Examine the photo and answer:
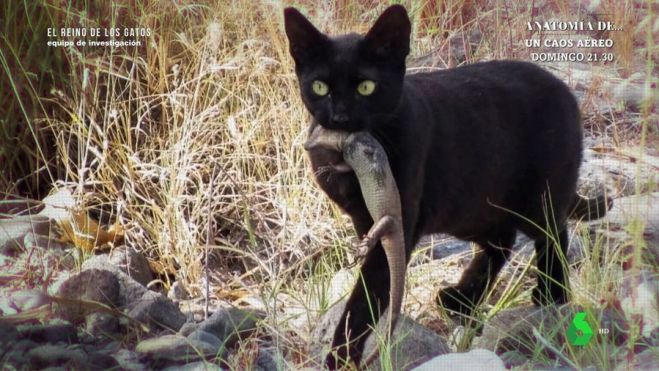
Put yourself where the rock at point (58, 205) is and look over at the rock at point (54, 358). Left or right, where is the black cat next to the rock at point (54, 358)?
left

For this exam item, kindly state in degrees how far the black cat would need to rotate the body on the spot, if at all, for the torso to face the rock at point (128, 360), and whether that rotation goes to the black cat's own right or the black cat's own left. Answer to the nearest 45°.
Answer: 0° — it already faces it

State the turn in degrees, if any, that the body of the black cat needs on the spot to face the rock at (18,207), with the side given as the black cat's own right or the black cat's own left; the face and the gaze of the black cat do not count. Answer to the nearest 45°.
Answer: approximately 45° to the black cat's own right

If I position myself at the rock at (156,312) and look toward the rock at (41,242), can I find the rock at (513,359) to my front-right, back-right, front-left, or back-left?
back-right

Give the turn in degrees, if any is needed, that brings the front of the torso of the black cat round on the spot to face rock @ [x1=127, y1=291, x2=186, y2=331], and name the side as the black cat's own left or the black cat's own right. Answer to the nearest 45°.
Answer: approximately 45° to the black cat's own right

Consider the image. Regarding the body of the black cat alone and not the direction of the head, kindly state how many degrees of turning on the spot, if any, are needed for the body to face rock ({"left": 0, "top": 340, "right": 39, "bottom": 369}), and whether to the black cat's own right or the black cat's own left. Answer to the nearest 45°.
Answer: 0° — it already faces it

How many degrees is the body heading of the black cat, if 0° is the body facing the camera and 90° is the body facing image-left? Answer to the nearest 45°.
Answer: approximately 45°

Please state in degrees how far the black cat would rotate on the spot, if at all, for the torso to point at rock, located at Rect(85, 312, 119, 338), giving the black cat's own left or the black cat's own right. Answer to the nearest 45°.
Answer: approximately 45° to the black cat's own right

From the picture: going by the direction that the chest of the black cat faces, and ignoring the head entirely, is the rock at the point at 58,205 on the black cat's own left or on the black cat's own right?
on the black cat's own right

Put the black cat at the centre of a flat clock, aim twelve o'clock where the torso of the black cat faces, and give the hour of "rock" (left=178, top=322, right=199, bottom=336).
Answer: The rock is roughly at 1 o'clock from the black cat.

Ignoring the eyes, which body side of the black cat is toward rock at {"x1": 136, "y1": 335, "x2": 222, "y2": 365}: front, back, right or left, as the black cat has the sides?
front

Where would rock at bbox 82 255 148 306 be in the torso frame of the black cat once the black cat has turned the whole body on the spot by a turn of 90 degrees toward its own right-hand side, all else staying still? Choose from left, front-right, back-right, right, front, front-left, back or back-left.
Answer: front-left

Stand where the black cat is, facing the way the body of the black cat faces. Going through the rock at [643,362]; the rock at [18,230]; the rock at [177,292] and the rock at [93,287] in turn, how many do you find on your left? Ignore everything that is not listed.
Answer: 1

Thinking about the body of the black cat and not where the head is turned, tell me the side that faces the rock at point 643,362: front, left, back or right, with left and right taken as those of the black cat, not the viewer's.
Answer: left

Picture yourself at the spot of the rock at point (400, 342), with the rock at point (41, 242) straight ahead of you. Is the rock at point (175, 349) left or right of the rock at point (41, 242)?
left

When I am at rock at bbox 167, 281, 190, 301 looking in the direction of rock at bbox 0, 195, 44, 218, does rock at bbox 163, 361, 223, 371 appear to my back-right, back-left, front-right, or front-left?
back-left

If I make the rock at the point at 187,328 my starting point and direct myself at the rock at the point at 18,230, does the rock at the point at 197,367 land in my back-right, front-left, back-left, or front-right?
back-left
